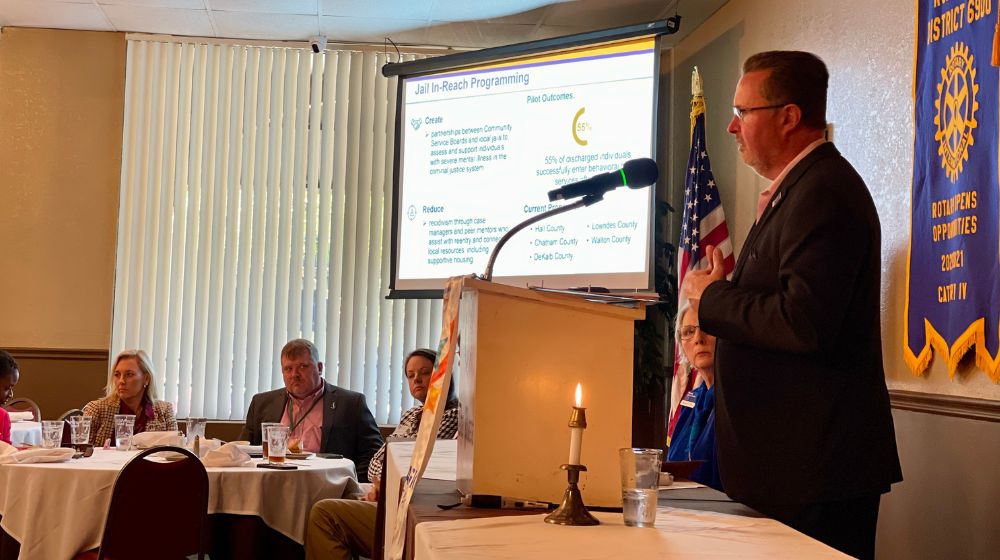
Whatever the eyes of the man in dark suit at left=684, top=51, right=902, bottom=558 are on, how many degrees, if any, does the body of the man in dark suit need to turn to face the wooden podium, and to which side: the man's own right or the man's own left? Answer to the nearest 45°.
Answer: approximately 45° to the man's own left

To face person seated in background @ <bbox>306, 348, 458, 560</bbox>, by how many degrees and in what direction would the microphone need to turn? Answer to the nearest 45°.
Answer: approximately 135° to its left

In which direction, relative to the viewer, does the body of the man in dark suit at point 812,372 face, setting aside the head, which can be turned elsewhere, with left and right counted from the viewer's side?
facing to the left of the viewer

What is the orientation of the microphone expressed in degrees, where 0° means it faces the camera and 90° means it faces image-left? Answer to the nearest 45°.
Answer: approximately 270°

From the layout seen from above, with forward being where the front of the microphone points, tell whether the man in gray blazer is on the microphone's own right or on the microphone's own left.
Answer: on the microphone's own left

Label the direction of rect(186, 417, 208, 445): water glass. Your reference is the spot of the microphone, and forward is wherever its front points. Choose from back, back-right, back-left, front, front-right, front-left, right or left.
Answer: back-left

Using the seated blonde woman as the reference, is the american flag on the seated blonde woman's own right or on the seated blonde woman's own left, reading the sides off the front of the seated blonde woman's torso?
on the seated blonde woman's own left

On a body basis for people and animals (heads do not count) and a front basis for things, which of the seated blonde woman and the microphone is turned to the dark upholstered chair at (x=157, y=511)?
the seated blonde woman
